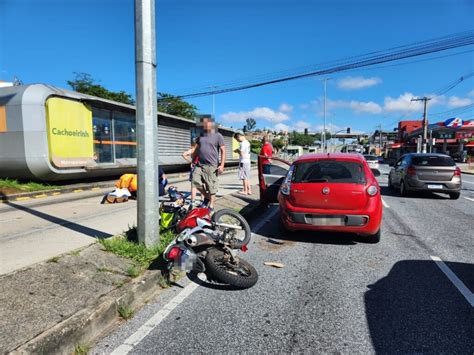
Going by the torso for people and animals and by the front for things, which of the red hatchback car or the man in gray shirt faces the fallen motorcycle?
the man in gray shirt

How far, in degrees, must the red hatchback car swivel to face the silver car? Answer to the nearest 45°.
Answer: approximately 45° to its right

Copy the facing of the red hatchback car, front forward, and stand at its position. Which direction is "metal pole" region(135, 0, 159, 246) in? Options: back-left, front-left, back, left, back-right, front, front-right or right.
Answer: back-left

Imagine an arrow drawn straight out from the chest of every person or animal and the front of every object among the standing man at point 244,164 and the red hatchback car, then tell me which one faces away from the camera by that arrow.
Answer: the red hatchback car

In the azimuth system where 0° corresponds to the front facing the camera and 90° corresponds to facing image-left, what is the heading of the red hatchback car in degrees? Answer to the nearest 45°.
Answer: approximately 180°

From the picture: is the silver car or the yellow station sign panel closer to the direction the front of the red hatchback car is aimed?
the silver car

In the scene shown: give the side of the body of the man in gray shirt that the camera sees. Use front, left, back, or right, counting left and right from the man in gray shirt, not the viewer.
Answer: front

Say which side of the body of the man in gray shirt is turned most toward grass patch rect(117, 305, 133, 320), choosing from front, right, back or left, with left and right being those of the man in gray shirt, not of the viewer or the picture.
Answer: front

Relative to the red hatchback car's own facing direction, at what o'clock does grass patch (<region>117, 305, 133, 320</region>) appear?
The grass patch is roughly at 7 o'clock from the red hatchback car.
